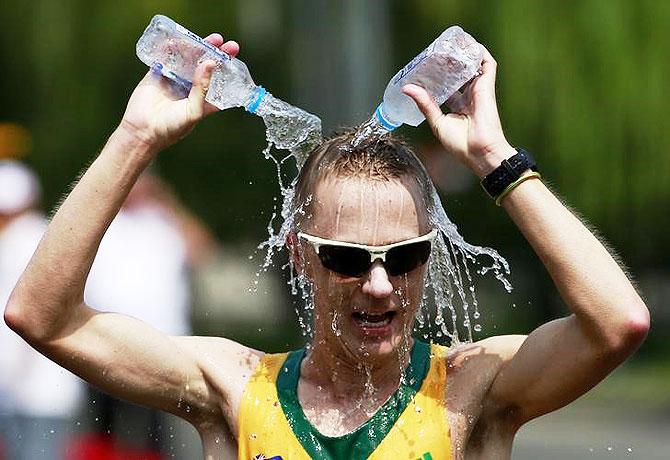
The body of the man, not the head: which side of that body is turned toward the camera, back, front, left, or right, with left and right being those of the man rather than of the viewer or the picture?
front

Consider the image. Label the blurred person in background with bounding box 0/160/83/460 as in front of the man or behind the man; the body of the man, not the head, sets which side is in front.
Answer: behind

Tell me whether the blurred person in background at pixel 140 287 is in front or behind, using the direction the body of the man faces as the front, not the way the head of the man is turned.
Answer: behind
